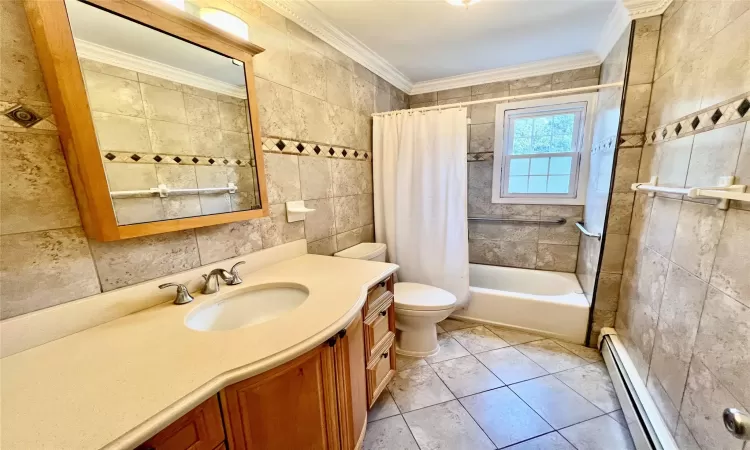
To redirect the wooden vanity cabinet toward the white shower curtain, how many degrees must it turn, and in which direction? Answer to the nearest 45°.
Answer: approximately 90° to its left

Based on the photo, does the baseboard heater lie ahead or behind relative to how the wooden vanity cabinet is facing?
ahead

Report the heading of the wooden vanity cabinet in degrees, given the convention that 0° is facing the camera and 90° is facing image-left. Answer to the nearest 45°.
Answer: approximately 315°

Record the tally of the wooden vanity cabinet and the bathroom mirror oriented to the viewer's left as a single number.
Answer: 0

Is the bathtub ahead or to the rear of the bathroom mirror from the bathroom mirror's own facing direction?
ahead

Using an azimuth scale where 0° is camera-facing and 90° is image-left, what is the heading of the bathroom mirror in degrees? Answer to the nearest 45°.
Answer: approximately 315°

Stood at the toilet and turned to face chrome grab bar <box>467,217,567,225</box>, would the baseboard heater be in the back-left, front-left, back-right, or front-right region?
front-right

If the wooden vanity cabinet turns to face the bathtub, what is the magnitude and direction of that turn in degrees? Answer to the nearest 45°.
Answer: approximately 45° to its left

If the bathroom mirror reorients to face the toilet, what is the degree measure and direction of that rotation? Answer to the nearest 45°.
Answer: approximately 45° to its left

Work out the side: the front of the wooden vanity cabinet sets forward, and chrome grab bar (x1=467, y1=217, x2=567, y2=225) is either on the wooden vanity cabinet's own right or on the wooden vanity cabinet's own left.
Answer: on the wooden vanity cabinet's own left

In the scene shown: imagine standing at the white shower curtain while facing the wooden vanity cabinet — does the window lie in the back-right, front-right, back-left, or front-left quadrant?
back-left

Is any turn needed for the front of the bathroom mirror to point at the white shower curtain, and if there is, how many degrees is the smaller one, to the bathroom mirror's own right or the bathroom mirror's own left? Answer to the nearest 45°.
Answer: approximately 45° to the bathroom mirror's own left
